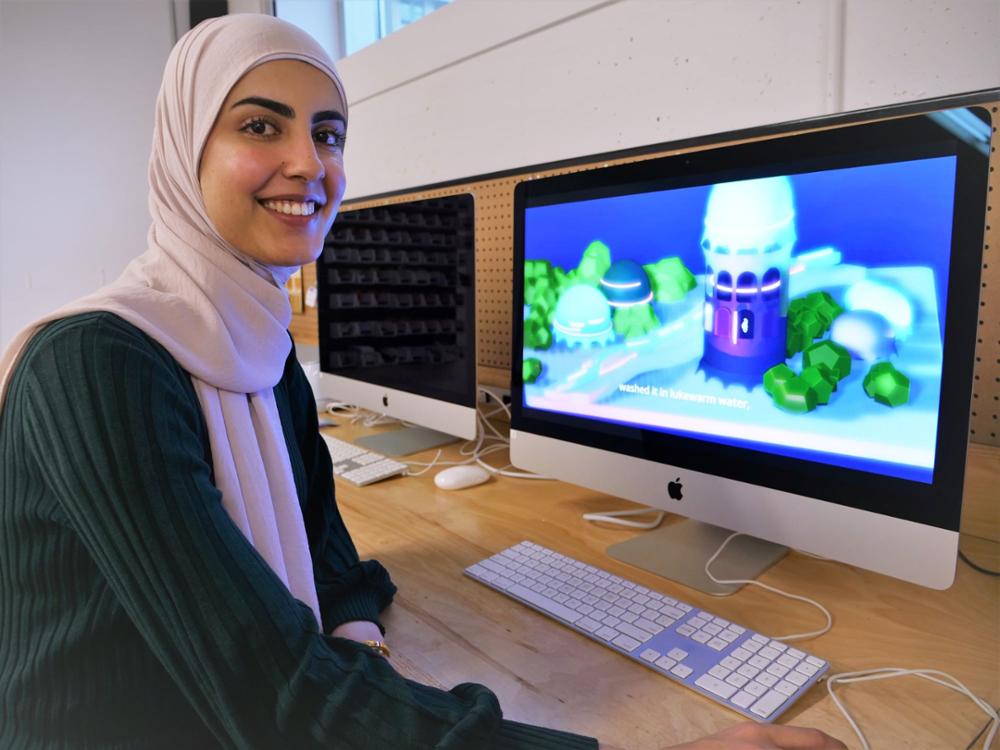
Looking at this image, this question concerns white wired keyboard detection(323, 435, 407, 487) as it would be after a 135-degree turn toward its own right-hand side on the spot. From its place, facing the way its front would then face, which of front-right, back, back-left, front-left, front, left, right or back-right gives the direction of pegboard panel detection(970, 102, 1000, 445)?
back-right

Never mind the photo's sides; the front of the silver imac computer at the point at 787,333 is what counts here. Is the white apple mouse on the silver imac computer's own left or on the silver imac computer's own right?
on the silver imac computer's own right

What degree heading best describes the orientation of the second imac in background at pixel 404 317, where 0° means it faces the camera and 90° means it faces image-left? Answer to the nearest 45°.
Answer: approximately 45°

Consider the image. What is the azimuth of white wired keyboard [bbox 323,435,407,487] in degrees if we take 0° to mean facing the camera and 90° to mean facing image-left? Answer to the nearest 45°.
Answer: approximately 45°

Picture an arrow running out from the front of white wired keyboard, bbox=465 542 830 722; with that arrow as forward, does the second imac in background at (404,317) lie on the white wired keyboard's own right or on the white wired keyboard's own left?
on the white wired keyboard's own right

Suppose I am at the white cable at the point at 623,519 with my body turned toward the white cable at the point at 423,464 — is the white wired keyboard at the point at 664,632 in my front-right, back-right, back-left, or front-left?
back-left

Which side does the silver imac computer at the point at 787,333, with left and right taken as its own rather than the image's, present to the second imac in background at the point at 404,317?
right

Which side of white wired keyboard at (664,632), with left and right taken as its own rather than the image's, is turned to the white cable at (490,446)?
right

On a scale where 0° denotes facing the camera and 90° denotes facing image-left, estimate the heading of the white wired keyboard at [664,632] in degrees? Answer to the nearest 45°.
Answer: approximately 45°
